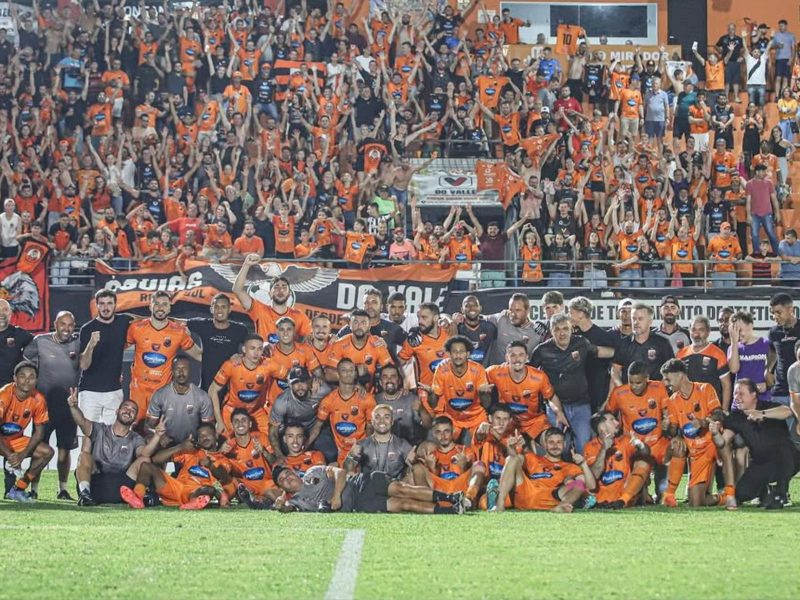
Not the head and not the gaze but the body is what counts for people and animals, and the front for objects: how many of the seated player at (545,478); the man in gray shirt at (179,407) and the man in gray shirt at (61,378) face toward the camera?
3

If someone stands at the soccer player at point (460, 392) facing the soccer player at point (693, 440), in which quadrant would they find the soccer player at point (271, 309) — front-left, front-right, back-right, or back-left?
back-left

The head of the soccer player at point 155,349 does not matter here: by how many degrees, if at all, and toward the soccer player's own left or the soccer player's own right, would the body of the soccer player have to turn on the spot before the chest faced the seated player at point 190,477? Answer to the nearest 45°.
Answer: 0° — they already face them

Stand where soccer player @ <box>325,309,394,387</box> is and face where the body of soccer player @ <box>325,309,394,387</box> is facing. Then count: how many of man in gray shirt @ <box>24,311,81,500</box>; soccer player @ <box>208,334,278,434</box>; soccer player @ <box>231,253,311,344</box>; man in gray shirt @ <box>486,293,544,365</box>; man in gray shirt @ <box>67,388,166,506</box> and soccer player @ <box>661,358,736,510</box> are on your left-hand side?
2

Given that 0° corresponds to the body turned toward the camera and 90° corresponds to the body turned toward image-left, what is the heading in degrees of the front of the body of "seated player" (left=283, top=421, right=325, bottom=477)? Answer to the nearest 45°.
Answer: approximately 0°

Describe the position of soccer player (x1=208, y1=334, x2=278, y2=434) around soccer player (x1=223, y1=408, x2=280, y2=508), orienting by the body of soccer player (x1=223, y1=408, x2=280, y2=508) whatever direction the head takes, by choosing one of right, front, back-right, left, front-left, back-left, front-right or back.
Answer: back

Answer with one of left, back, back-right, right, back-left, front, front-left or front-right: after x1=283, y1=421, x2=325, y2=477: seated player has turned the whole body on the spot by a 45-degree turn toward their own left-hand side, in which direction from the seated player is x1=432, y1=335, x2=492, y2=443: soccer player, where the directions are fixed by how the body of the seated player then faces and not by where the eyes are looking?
front-left

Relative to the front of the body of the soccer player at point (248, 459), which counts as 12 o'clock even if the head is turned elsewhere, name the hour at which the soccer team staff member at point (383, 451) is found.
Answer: the soccer team staff member at point (383, 451) is roughly at 10 o'clock from the soccer player at point (248, 459).

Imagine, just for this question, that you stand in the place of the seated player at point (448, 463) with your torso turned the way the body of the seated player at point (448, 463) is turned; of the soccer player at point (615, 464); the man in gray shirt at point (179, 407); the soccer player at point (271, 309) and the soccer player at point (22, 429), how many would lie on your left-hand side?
1

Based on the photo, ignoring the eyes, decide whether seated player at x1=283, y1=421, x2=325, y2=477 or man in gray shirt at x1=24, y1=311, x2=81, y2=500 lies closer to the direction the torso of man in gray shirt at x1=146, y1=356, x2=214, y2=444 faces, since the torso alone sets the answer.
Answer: the seated player

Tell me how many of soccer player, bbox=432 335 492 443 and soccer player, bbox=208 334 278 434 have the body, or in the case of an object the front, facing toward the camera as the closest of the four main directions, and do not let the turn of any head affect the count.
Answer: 2

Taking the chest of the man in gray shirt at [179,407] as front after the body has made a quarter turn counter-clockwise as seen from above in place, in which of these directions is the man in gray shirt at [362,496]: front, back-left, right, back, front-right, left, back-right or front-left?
front-right

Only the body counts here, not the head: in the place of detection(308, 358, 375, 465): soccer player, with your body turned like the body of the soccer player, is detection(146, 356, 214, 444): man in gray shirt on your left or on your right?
on your right

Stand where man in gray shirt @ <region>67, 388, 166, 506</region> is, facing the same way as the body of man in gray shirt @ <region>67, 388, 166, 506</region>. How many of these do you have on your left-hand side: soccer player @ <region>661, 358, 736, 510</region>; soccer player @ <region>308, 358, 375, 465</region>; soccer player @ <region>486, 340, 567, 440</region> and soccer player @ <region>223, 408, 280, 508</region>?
4
